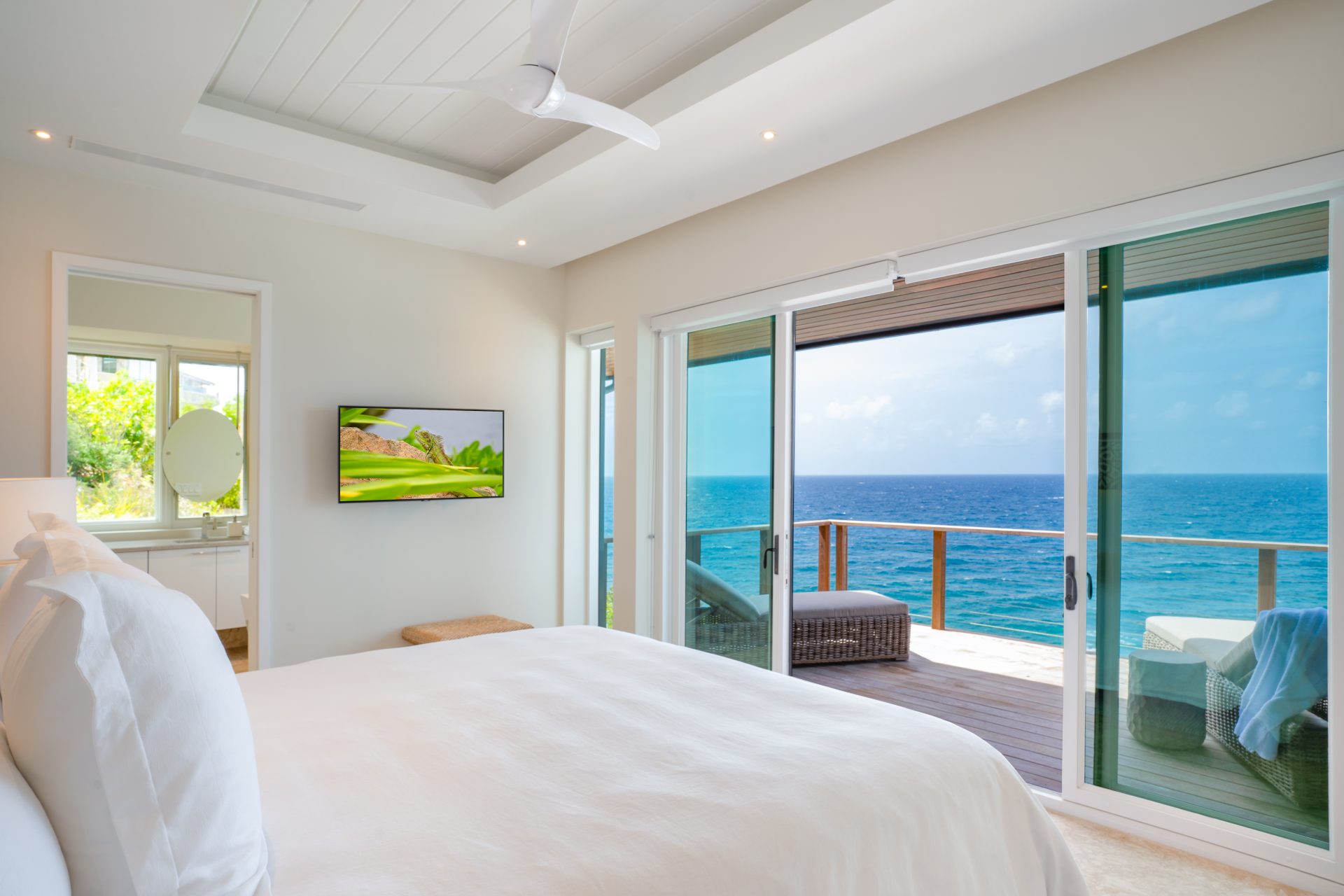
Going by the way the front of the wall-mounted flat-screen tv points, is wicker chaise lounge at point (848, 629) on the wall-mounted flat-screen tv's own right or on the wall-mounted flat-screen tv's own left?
on the wall-mounted flat-screen tv's own left

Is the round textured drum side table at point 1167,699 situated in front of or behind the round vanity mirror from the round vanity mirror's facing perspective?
in front

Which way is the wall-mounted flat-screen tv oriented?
toward the camera

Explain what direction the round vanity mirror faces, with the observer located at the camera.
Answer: facing the viewer

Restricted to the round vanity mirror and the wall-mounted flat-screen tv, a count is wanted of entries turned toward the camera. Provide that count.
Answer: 2

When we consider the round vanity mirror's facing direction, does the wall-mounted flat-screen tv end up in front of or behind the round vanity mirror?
in front

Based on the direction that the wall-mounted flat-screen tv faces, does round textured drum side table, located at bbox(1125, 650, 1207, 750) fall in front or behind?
in front

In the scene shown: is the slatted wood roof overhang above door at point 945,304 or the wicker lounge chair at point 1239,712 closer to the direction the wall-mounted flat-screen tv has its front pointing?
the wicker lounge chair

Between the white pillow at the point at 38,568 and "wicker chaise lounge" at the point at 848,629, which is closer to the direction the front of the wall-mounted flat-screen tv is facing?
the white pillow

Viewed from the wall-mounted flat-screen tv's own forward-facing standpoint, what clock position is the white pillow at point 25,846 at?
The white pillow is roughly at 12 o'clock from the wall-mounted flat-screen tv.

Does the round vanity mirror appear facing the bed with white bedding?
yes

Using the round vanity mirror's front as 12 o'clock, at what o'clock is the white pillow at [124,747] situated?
The white pillow is roughly at 12 o'clock from the round vanity mirror.

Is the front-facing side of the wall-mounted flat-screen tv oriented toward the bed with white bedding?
yes

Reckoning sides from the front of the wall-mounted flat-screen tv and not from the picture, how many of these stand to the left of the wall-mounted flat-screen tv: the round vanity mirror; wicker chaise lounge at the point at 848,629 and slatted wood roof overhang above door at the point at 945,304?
2

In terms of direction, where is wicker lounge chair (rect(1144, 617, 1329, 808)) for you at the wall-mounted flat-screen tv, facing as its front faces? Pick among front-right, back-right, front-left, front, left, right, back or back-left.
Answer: front-left

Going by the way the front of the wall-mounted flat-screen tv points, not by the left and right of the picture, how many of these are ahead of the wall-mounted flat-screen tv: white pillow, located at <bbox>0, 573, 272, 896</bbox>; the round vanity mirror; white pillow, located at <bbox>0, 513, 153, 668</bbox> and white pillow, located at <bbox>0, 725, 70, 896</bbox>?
3

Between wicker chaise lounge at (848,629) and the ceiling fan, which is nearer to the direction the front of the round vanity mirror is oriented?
the ceiling fan
